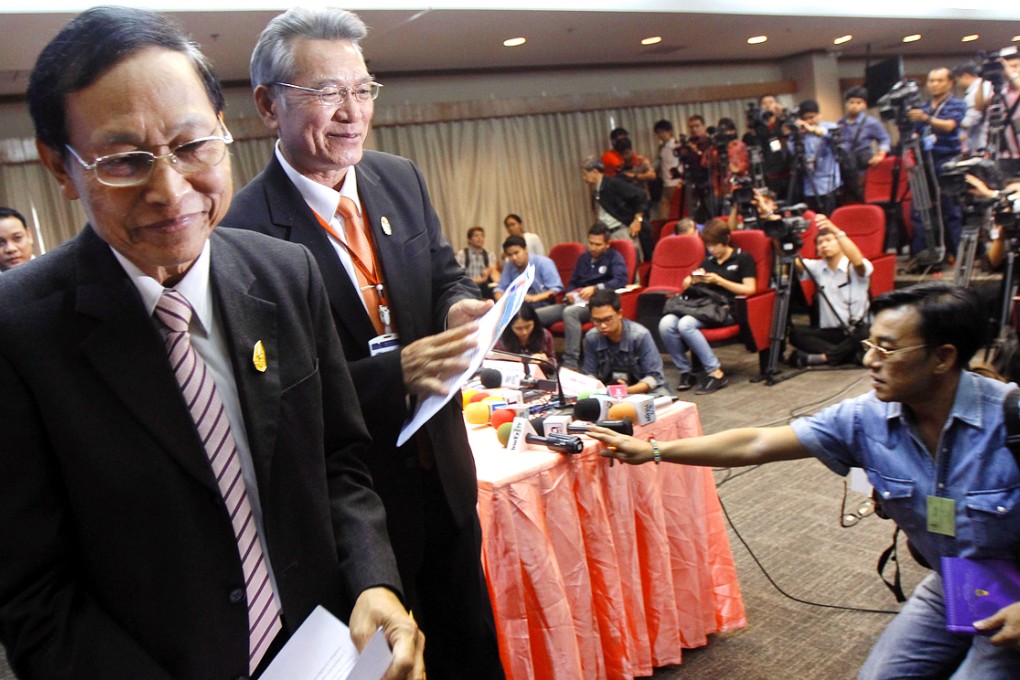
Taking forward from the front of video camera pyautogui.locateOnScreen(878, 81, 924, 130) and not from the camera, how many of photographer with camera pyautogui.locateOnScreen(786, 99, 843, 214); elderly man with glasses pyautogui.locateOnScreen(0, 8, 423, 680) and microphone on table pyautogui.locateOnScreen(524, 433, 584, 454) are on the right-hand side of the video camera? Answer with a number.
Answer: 1

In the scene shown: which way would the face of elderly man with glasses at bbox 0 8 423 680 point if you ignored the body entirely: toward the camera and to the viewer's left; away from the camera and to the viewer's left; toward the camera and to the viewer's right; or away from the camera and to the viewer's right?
toward the camera and to the viewer's right

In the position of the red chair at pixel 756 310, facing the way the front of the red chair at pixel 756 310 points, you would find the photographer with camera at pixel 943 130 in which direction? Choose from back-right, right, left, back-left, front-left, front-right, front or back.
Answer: back

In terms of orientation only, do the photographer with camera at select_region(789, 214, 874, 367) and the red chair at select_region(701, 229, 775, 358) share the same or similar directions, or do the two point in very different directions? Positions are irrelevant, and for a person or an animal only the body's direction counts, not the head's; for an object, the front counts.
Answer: same or similar directions

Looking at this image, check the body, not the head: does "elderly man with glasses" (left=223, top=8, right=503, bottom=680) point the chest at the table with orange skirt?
no

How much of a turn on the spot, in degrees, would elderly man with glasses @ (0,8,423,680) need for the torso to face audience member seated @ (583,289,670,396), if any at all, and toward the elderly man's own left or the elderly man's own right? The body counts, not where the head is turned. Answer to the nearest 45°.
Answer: approximately 90° to the elderly man's own left

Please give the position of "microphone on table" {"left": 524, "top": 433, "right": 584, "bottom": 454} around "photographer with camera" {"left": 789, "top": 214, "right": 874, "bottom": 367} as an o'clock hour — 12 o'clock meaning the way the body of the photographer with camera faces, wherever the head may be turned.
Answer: The microphone on table is roughly at 11 o'clock from the photographer with camera.

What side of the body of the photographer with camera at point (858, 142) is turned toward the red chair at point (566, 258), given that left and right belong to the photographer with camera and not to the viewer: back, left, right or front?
front

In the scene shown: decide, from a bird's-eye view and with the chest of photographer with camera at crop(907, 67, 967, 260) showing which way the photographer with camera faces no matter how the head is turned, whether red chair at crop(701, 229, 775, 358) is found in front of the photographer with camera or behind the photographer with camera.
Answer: in front

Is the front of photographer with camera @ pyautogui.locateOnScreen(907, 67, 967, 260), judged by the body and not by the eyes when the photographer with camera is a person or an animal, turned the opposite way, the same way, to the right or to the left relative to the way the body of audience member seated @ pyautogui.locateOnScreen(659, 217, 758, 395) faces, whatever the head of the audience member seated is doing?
the same way

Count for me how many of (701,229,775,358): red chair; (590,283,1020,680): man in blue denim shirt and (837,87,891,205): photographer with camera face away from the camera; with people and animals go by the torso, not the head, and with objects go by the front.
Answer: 0

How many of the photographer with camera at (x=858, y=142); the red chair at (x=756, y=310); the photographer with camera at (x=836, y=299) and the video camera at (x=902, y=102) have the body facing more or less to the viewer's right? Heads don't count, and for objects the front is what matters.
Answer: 0

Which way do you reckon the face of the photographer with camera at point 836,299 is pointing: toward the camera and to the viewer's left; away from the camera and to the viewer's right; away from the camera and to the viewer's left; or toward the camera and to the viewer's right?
toward the camera and to the viewer's left

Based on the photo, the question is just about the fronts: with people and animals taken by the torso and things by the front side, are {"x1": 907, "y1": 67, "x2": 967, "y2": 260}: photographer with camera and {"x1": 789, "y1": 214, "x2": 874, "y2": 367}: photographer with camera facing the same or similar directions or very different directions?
same or similar directions

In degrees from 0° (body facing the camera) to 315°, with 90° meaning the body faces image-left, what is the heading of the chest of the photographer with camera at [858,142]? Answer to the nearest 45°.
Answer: approximately 45°

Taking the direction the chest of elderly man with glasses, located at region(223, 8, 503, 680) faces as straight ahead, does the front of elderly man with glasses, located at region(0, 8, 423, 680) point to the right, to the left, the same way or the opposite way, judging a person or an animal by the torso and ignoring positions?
the same way

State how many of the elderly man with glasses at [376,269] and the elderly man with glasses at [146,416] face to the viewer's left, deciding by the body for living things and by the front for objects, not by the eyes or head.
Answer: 0

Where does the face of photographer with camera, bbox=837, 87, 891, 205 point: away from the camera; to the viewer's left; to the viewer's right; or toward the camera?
toward the camera

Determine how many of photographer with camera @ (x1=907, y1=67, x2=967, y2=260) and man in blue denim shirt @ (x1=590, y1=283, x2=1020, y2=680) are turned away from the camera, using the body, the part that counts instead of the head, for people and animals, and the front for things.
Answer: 0

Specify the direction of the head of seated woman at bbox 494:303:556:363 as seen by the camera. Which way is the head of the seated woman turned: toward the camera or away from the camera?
toward the camera

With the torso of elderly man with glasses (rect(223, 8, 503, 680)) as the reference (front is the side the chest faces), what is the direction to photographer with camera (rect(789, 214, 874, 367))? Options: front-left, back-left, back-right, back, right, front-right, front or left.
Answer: left

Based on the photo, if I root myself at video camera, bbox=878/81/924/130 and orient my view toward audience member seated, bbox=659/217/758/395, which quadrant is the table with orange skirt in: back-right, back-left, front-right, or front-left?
front-left
